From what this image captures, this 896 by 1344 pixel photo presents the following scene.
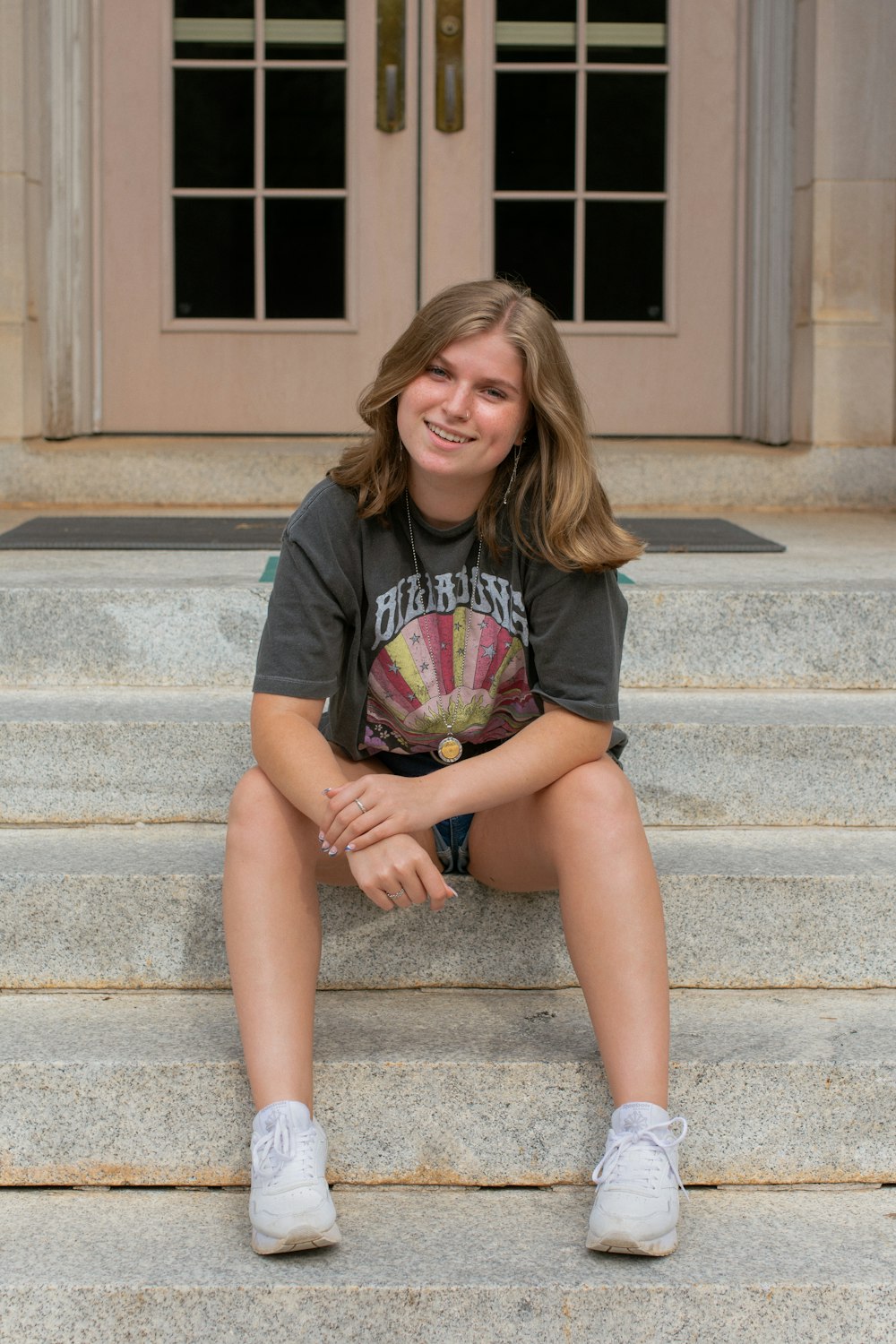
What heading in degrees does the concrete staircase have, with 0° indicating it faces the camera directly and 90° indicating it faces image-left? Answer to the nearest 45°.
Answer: approximately 0°

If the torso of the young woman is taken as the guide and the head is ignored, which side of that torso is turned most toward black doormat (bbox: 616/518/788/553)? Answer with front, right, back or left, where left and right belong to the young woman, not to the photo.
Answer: back

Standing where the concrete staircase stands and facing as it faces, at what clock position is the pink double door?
The pink double door is roughly at 6 o'clock from the concrete staircase.

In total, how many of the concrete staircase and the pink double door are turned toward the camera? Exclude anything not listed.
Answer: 2

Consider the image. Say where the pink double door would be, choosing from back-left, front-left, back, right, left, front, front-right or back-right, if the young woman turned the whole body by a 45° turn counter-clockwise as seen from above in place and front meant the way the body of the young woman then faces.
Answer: back-left

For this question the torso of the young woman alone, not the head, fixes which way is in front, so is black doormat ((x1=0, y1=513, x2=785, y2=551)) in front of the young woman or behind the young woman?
behind

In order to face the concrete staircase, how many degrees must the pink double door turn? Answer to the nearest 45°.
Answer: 0° — it already faces it
